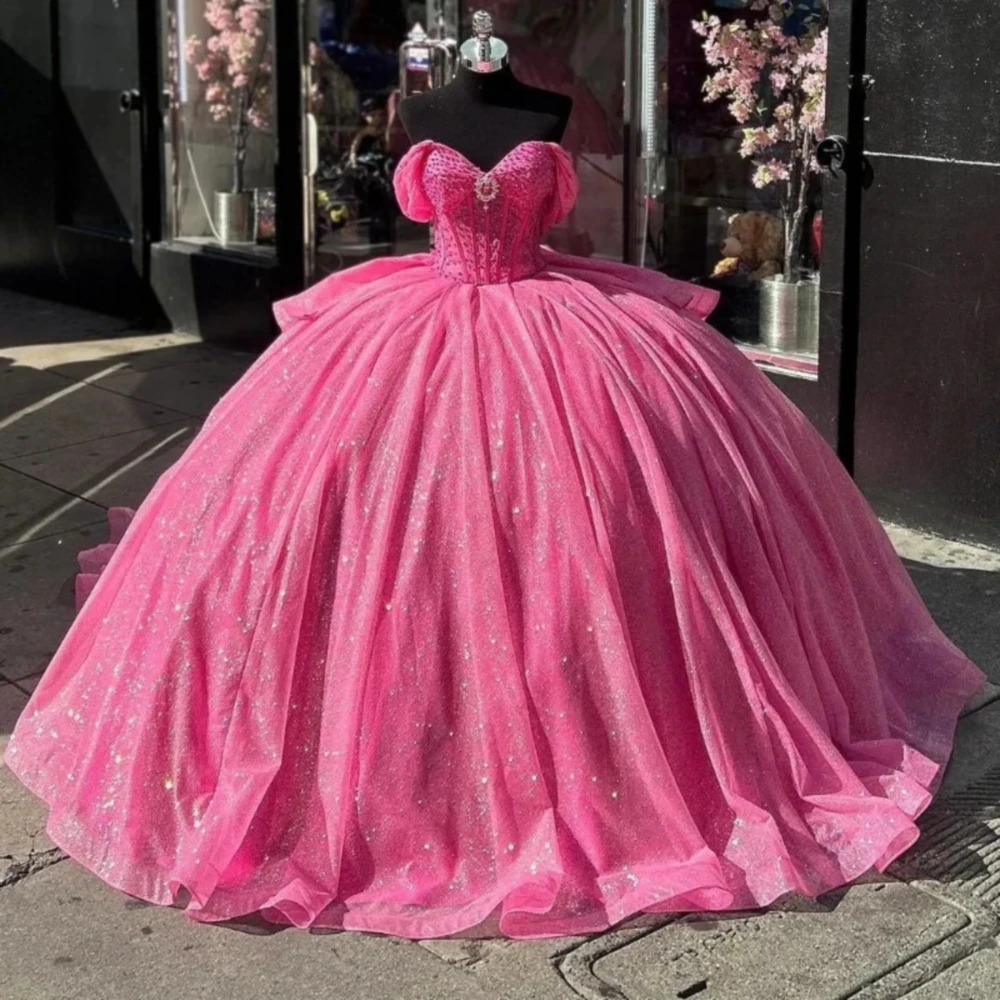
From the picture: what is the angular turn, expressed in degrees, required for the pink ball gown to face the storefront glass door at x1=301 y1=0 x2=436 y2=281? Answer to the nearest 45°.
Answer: approximately 180°

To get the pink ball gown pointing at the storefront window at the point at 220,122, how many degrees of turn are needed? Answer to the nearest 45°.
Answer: approximately 180°

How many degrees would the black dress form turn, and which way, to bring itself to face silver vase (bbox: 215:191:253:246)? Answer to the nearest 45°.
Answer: approximately 180°

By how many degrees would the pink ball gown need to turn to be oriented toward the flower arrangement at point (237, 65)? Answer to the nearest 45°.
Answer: approximately 180°

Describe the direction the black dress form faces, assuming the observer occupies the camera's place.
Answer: facing the viewer

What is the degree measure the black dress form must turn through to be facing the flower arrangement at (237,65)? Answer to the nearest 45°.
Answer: approximately 180°

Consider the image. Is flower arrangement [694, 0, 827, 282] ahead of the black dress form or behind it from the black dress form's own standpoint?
behind

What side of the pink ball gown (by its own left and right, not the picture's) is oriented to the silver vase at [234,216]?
back

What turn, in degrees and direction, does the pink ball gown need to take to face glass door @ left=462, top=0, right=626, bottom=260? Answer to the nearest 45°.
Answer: approximately 180°

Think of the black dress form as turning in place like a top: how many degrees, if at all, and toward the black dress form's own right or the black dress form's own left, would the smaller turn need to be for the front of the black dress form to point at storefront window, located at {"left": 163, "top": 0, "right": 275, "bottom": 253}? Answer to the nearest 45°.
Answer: approximately 180°

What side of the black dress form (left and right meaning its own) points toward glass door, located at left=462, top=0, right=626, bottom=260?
back

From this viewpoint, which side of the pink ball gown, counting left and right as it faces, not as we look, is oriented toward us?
front

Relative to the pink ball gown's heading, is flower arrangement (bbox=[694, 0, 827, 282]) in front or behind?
behind
